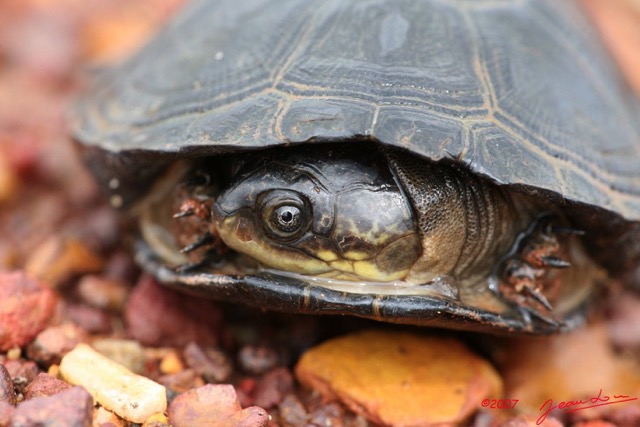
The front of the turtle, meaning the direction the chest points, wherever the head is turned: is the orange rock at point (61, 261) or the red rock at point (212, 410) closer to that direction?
the red rock

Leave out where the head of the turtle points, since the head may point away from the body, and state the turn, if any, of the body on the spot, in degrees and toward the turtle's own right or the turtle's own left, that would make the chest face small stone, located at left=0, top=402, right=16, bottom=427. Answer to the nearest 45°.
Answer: approximately 45° to the turtle's own right

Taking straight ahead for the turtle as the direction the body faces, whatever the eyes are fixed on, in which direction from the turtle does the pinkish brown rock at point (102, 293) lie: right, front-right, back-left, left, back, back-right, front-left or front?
right

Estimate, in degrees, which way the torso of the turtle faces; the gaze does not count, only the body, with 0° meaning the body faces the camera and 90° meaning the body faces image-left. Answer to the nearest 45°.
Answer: approximately 0°
